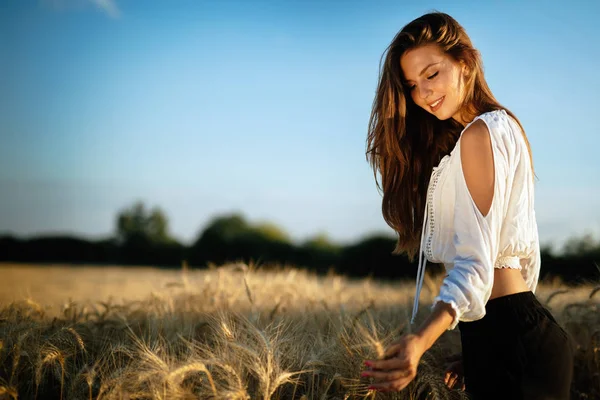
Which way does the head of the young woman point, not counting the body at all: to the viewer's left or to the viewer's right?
to the viewer's left

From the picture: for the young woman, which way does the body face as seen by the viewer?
to the viewer's left
